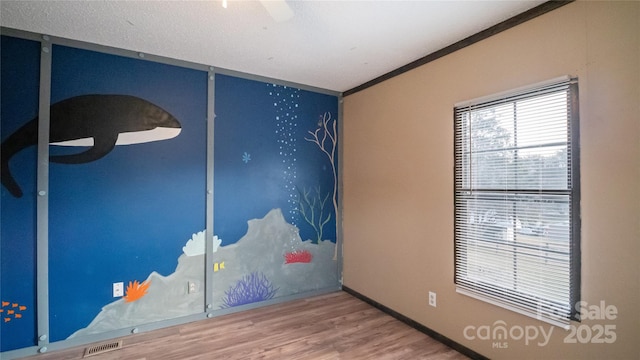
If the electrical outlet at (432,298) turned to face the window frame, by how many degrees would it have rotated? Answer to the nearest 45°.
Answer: approximately 90° to its left

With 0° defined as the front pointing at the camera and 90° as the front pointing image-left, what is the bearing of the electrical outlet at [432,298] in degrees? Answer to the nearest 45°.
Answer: approximately 45°

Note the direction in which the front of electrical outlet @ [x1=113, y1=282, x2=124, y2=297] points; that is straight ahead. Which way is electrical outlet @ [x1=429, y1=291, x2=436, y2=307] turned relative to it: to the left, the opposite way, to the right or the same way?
to the right

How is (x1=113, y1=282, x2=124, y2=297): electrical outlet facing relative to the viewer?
toward the camera

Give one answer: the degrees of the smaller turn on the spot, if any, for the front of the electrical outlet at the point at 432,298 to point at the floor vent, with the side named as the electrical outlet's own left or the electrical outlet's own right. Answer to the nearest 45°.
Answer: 0° — it already faces it

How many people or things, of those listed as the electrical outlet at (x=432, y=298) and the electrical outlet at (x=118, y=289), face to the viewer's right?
0

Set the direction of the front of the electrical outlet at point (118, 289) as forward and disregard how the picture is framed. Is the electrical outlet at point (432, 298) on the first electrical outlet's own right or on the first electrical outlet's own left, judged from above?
on the first electrical outlet's own left

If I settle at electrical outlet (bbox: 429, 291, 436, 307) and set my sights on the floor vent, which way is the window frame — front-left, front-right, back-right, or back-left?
back-left

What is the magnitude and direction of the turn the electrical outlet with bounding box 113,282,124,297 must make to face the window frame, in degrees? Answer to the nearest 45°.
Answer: approximately 45° to its left
